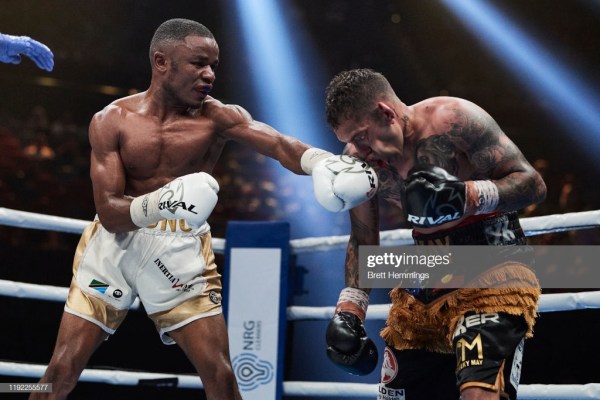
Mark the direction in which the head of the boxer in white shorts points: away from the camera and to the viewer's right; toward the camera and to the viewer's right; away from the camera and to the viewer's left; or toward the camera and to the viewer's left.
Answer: toward the camera and to the viewer's right

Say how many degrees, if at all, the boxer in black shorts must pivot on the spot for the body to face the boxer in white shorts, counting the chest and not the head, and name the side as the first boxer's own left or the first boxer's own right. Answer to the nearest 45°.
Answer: approximately 45° to the first boxer's own right

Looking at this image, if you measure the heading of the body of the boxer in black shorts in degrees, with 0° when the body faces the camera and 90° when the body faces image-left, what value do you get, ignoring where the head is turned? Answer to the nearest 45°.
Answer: approximately 45°

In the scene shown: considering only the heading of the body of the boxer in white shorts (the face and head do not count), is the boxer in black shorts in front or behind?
in front

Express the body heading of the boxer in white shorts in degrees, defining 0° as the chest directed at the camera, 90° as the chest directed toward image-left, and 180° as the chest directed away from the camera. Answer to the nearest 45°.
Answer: approximately 315°

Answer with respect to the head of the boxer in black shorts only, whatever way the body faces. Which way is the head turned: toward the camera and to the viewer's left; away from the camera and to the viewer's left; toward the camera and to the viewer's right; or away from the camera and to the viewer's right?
toward the camera and to the viewer's left
